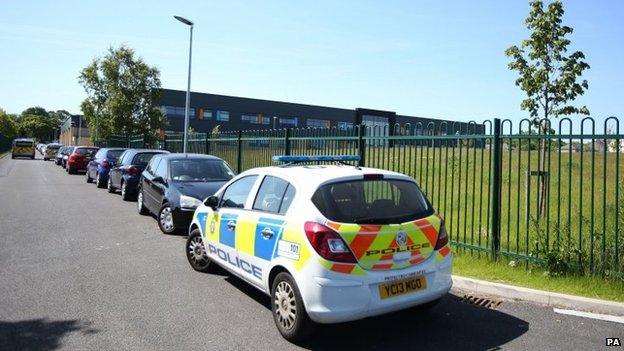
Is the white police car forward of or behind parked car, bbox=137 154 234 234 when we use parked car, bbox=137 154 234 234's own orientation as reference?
forward

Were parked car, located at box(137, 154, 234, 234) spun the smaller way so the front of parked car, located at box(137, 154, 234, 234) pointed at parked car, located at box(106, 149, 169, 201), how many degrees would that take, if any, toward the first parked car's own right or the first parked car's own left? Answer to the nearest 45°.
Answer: approximately 135° to the first parked car's own left

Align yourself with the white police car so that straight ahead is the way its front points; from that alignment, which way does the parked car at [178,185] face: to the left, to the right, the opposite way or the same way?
the opposite way

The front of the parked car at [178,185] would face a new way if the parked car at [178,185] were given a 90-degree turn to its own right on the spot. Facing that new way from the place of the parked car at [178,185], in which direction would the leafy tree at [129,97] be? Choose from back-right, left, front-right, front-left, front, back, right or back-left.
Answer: back-right

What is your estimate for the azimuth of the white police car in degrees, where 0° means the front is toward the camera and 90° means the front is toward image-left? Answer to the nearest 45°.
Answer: approximately 135°

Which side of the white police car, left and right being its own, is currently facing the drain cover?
right

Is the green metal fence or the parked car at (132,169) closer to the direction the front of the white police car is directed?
the parked car
